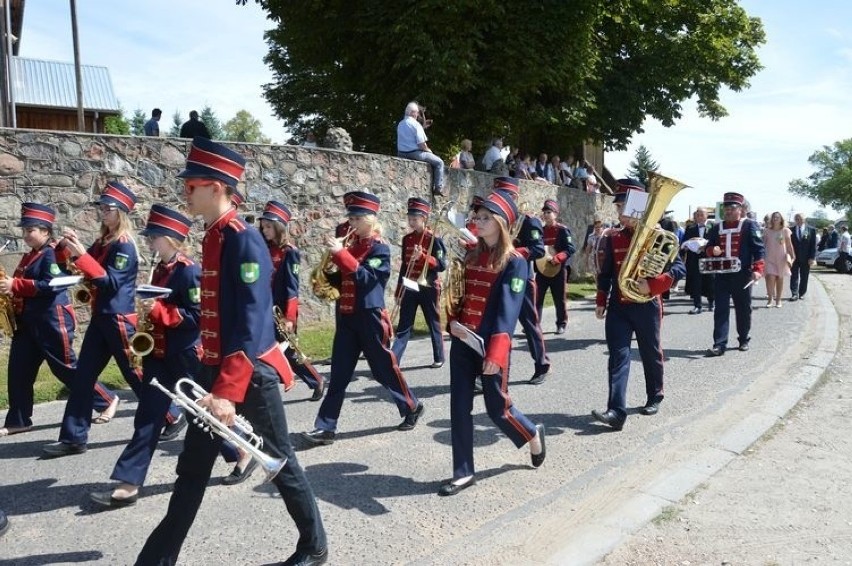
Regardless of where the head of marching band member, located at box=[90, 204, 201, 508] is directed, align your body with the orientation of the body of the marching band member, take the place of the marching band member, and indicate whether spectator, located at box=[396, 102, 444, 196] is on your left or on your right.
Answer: on your right

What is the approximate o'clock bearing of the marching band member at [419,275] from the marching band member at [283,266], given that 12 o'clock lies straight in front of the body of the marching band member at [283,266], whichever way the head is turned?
the marching band member at [419,275] is roughly at 6 o'clock from the marching band member at [283,266].

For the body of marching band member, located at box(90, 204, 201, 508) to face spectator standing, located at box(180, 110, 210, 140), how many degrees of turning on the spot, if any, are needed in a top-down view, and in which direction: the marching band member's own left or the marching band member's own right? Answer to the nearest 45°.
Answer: approximately 90° to the marching band member's own right

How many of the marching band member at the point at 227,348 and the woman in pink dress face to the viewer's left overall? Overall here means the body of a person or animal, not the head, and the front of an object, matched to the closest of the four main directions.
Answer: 1

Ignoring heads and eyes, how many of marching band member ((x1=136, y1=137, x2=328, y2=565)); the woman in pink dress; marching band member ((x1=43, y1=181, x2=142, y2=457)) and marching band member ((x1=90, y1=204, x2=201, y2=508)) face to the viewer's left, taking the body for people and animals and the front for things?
3

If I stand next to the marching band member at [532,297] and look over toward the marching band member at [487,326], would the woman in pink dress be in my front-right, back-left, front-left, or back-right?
back-left

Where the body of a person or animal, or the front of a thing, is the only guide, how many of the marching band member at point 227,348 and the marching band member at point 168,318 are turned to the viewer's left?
2

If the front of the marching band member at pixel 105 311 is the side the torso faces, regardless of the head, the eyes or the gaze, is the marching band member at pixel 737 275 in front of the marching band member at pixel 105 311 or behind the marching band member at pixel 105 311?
behind

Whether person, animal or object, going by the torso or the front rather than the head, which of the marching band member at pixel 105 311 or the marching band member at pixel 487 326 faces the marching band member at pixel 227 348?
the marching band member at pixel 487 326

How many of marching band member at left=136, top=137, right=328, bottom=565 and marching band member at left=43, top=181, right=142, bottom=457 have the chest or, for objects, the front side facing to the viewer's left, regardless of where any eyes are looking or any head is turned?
2
